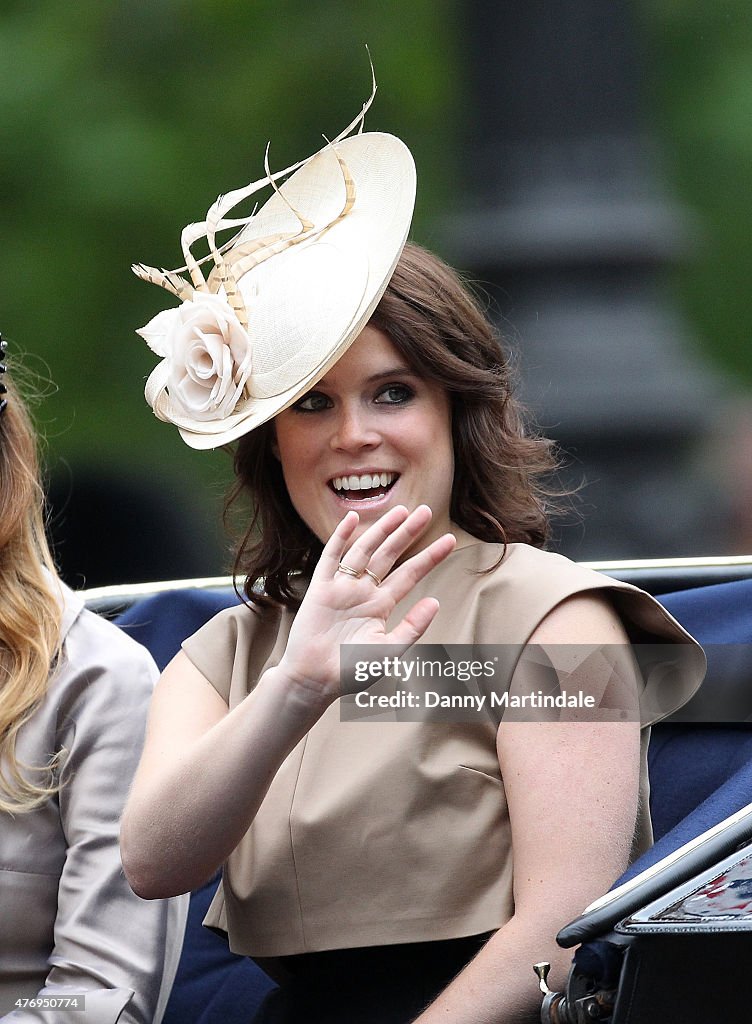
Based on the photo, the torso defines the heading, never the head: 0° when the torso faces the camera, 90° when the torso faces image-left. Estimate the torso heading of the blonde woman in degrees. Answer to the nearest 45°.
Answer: approximately 45°

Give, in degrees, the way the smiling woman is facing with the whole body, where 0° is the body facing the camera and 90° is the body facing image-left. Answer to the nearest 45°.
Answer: approximately 45°
